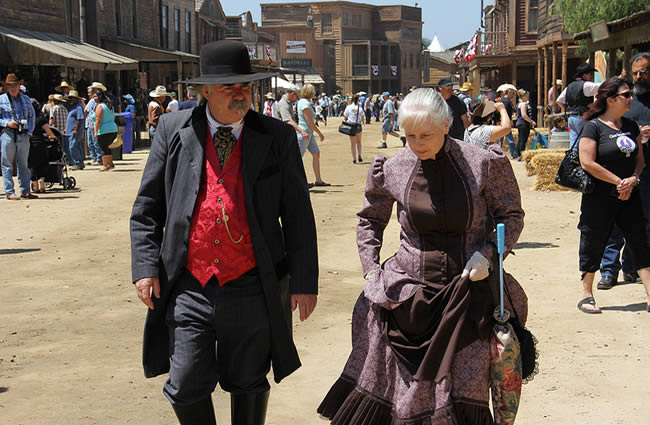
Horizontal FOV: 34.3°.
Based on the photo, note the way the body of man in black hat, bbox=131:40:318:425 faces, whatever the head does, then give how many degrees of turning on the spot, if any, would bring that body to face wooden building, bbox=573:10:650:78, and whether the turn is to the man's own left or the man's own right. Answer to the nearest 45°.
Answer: approximately 135° to the man's own left

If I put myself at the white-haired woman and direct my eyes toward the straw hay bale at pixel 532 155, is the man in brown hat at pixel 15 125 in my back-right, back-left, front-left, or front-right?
front-left

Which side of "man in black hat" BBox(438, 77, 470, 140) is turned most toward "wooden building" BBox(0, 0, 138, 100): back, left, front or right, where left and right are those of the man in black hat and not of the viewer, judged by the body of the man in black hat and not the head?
right

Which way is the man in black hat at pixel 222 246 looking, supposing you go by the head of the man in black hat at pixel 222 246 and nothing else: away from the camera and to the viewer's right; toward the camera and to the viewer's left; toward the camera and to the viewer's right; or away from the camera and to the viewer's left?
toward the camera and to the viewer's right

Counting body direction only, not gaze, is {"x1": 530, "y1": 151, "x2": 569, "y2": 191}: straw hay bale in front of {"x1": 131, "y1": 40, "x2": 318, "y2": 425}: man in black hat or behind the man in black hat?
behind

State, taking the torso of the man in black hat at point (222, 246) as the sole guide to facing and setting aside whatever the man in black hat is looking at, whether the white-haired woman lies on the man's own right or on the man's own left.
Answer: on the man's own left

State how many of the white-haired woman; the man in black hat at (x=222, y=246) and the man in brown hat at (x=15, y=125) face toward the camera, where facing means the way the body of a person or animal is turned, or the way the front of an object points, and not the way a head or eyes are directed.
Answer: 3

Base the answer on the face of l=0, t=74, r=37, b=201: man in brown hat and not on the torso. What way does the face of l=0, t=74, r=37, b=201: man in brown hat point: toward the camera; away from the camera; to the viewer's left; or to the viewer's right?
toward the camera

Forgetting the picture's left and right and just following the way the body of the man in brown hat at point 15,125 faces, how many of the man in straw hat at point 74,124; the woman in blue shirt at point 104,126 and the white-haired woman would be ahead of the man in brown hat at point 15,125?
1

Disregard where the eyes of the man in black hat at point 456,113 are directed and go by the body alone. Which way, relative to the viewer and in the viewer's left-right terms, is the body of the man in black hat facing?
facing the viewer and to the left of the viewer

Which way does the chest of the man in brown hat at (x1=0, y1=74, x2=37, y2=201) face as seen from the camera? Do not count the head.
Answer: toward the camera

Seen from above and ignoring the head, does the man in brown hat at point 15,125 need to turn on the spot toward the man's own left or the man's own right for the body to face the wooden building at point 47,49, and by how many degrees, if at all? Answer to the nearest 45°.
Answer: approximately 180°

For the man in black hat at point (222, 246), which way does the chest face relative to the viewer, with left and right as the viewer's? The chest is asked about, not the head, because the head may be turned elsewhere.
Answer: facing the viewer

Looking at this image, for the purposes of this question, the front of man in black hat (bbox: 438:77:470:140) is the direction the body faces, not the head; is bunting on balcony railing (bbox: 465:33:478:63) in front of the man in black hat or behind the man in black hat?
behind

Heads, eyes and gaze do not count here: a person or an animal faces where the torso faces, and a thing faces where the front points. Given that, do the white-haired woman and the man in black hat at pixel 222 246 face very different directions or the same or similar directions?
same or similar directions

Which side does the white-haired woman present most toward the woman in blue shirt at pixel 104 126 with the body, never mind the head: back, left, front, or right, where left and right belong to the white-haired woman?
back

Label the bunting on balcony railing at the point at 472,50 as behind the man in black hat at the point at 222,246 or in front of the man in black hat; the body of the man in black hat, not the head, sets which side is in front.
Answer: behind

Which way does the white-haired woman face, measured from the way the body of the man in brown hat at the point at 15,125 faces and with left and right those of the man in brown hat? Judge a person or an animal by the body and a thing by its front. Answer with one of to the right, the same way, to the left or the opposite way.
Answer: the same way

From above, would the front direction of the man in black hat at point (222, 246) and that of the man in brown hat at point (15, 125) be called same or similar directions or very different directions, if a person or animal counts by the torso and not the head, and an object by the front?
same or similar directions
